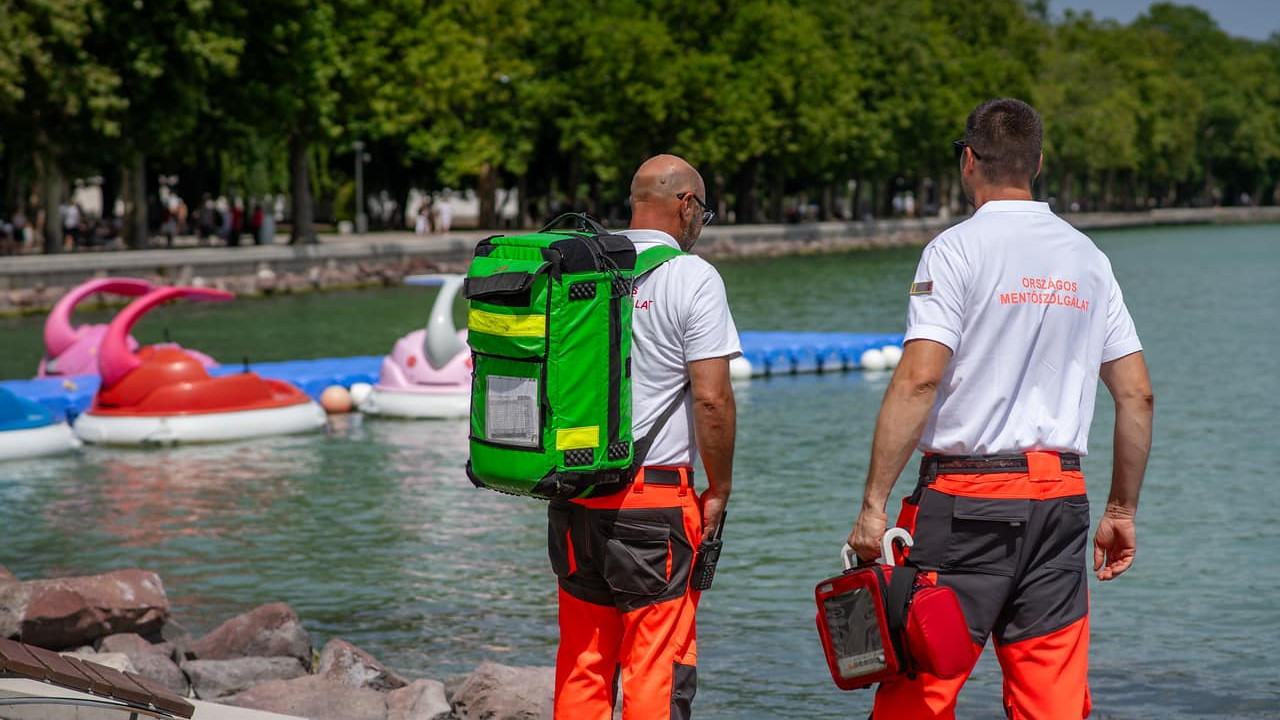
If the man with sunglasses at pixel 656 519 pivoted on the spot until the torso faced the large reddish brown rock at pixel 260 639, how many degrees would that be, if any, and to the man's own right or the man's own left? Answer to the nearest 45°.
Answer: approximately 90° to the man's own left

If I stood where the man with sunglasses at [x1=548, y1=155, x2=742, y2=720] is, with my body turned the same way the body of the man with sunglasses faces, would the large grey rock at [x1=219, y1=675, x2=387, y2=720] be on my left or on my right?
on my left

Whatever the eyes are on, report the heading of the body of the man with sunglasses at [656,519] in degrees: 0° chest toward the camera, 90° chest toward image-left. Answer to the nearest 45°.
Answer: approximately 225°

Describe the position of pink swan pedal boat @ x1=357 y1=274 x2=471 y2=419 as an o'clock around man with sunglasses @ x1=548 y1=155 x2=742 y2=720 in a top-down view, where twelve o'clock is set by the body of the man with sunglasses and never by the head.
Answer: The pink swan pedal boat is roughly at 10 o'clock from the man with sunglasses.

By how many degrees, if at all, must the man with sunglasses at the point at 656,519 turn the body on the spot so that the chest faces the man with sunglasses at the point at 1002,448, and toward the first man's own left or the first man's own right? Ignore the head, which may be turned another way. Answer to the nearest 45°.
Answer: approximately 45° to the first man's own right

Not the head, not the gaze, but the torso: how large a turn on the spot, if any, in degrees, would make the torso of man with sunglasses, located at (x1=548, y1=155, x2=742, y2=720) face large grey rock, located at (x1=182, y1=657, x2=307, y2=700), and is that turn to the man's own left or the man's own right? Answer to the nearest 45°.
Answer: approximately 90° to the man's own left

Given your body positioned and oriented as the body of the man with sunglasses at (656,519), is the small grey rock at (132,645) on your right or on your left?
on your left

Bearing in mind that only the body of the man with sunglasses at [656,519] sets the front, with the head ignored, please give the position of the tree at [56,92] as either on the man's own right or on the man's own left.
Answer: on the man's own left

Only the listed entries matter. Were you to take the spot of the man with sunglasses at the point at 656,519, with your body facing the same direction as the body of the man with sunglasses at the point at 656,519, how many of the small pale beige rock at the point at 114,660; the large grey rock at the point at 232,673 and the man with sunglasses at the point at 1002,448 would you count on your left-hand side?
2

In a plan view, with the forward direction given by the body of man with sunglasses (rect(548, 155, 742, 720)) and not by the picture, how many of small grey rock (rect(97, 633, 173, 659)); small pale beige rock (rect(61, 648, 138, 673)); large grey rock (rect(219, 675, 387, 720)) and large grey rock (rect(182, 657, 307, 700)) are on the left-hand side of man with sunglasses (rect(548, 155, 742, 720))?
4

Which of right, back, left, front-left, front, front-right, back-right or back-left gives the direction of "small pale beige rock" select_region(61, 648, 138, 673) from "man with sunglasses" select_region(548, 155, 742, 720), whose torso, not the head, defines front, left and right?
left

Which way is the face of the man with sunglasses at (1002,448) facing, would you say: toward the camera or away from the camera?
away from the camera

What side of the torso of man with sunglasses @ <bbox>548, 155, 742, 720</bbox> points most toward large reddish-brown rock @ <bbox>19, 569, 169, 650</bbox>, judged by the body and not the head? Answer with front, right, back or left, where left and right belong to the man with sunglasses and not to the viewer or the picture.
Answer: left

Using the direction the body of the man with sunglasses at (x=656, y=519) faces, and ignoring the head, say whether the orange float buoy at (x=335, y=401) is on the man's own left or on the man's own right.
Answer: on the man's own left

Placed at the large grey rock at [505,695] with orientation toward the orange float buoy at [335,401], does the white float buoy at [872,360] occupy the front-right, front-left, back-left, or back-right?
front-right

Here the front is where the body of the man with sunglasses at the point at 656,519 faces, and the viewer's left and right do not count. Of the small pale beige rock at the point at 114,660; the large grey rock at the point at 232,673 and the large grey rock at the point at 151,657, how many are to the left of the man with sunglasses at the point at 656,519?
3

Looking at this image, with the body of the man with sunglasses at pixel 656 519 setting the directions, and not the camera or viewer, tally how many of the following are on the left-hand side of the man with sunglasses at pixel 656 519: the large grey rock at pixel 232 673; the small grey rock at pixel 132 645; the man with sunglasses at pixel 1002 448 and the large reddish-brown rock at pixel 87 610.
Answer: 3
